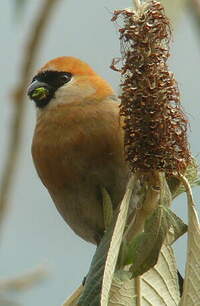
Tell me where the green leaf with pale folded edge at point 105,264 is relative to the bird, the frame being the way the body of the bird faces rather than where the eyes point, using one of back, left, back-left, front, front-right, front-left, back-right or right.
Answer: front-left

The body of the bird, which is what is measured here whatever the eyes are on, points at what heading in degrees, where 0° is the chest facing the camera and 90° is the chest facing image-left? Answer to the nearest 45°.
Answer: approximately 45°

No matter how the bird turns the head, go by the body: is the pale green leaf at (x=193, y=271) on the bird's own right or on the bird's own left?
on the bird's own left

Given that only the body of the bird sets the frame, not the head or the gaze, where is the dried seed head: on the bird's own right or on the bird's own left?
on the bird's own left

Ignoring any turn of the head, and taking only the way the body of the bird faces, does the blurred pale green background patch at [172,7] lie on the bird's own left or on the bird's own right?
on the bird's own left
